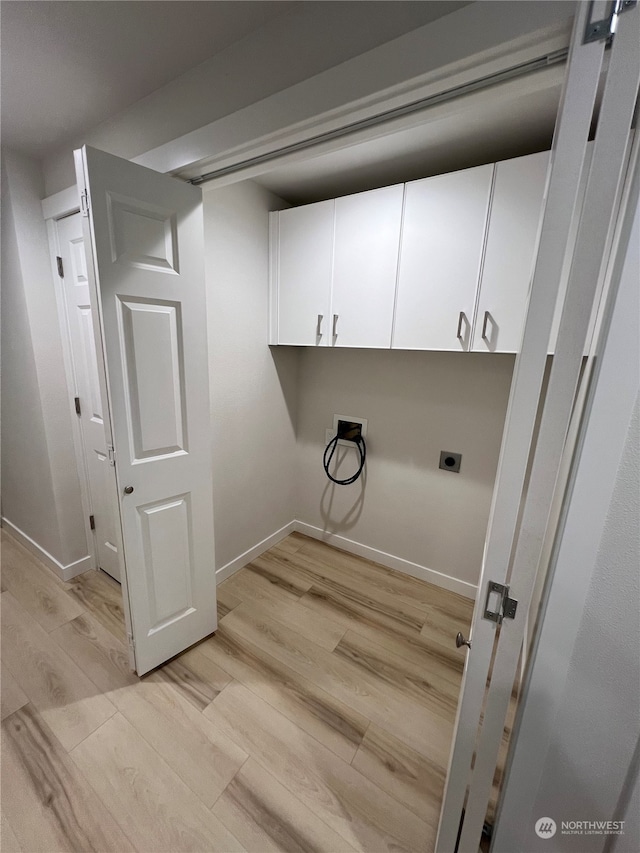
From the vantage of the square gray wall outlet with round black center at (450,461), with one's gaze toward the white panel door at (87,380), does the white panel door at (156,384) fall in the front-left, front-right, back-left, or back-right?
front-left

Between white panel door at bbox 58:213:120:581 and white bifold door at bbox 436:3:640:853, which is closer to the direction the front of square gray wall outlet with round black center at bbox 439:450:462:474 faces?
the white bifold door

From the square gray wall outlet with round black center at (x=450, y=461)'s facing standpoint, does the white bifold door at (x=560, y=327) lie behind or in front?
in front

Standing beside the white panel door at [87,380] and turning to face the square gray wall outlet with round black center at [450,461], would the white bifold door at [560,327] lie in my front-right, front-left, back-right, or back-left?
front-right

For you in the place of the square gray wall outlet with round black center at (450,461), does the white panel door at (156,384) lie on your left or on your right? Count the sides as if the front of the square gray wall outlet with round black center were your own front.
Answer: on your right

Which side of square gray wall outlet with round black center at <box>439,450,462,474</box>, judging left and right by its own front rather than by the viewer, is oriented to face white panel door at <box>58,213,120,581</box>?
right

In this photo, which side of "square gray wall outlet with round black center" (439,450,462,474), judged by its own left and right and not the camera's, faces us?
front

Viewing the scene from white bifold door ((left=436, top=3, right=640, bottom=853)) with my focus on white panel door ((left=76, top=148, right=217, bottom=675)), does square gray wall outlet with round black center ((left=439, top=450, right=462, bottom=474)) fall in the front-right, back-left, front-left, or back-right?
front-right
